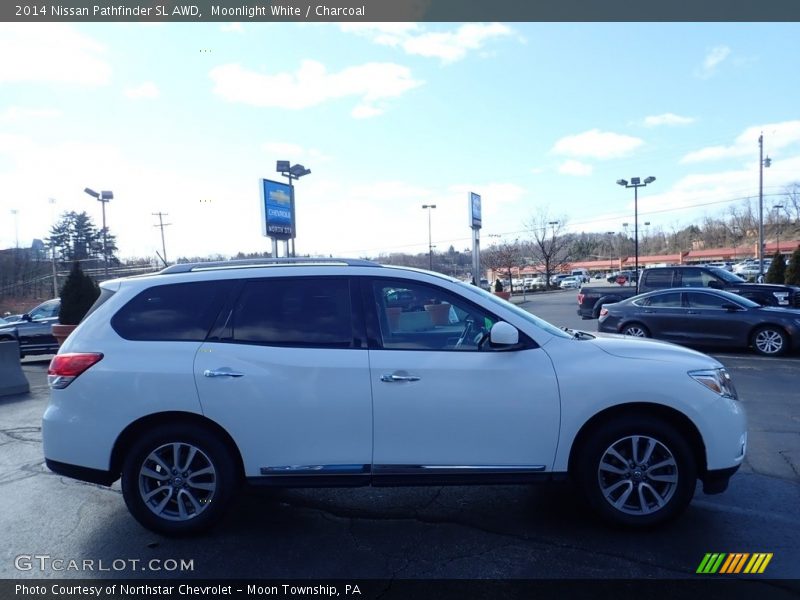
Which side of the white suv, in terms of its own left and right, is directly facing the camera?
right

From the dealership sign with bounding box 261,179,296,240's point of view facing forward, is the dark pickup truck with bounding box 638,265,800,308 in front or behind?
in front

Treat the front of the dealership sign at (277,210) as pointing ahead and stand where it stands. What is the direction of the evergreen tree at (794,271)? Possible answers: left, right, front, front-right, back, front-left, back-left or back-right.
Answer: front-left

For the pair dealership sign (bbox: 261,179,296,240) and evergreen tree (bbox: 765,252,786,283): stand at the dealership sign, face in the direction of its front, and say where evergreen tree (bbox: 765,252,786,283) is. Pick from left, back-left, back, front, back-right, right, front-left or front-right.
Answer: front-left

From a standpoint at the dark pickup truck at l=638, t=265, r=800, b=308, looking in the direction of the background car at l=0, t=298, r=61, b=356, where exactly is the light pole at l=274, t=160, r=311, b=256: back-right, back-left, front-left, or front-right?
front-right

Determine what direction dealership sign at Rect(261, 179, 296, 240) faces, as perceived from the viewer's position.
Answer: facing the viewer and to the right of the viewer

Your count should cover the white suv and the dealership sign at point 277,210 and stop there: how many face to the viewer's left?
0

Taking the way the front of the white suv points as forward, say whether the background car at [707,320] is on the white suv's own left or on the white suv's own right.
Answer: on the white suv's own left

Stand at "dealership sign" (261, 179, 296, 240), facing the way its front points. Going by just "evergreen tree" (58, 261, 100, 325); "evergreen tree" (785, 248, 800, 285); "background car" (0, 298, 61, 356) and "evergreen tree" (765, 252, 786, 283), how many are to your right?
2

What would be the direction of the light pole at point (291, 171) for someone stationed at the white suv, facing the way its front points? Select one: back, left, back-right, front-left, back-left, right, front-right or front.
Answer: left

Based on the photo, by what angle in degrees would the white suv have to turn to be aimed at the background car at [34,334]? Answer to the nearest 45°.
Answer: approximately 135° to its left

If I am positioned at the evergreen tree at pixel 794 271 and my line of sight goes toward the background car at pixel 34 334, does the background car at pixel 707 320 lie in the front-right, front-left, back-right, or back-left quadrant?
front-left

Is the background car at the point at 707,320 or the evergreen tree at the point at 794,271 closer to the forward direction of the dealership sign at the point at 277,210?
the background car

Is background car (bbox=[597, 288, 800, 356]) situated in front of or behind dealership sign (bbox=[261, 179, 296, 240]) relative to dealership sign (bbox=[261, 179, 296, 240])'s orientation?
in front

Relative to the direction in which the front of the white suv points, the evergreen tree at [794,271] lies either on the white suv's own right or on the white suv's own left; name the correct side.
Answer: on the white suv's own left
